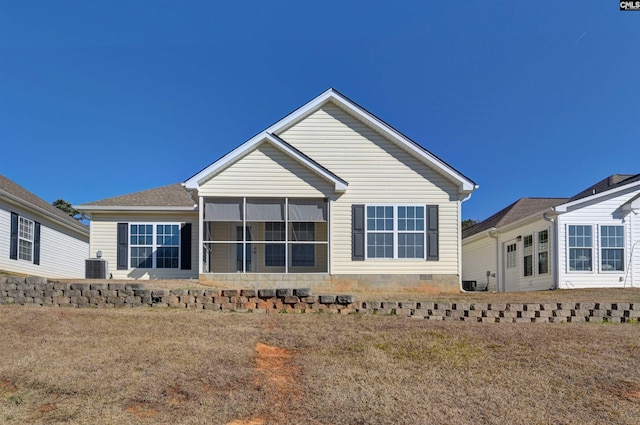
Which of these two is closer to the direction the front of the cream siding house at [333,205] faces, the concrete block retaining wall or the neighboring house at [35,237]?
the neighboring house

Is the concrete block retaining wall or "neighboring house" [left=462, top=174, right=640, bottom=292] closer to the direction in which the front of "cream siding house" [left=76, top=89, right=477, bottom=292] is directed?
the neighboring house

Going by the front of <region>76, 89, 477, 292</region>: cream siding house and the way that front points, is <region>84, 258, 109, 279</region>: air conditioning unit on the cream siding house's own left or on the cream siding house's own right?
on the cream siding house's own left

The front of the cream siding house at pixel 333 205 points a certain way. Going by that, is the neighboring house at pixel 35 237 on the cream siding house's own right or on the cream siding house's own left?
on the cream siding house's own left

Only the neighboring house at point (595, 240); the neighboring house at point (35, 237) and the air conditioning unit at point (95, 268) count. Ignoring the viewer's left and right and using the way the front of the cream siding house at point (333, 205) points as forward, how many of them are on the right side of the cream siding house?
1

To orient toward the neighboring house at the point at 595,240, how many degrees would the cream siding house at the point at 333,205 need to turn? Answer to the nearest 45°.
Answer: approximately 90° to its right

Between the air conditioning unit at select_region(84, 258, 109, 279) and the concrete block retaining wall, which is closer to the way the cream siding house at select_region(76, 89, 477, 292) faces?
the air conditioning unit

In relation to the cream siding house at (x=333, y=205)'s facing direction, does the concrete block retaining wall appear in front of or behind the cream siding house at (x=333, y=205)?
behind

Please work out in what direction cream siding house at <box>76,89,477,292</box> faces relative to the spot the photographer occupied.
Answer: facing away from the viewer
